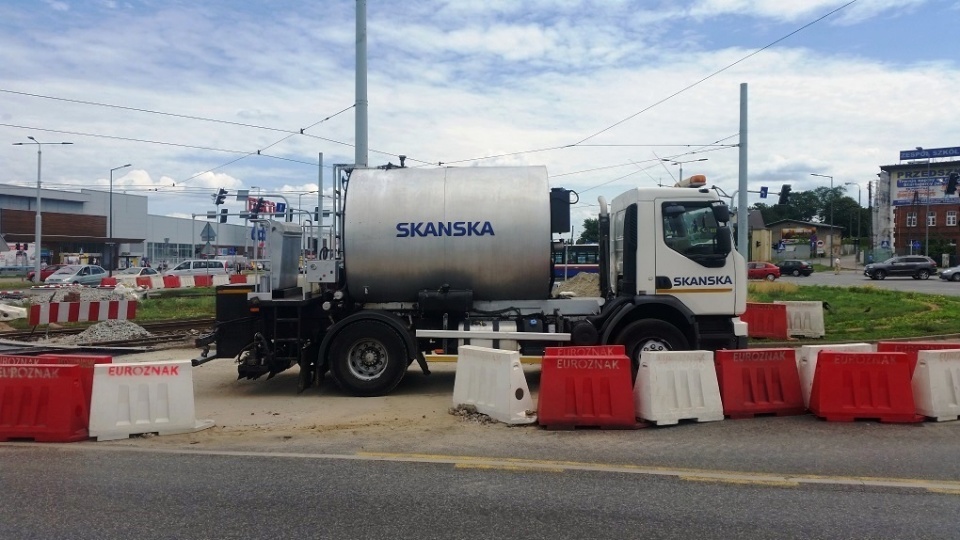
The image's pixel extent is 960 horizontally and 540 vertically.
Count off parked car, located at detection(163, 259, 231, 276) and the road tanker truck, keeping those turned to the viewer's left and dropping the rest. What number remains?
1

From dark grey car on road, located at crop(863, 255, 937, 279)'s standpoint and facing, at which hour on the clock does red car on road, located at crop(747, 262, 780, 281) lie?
red car on road, located at crop(747, 262, 780, 281) is roughly at 11 o'clock from dark grey car on road, located at crop(863, 255, 937, 279).

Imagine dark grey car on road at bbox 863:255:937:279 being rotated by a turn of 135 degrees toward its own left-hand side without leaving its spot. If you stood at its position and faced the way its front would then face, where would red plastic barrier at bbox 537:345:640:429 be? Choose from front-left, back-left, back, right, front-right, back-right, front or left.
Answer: front-right

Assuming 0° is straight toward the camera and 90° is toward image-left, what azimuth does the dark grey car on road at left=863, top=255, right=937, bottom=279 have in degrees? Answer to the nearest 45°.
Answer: approximately 90°

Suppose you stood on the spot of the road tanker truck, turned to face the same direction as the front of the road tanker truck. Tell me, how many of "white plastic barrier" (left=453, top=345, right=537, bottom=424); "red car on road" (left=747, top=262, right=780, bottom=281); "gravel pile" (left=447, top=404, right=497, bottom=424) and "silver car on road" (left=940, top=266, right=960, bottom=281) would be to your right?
2

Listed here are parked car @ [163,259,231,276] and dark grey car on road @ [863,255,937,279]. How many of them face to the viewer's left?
2

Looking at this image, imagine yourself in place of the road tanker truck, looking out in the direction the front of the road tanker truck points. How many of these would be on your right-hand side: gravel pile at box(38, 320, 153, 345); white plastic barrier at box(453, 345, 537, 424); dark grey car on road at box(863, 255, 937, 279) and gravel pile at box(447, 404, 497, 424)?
2

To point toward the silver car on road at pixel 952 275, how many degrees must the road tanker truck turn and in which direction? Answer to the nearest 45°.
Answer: approximately 45° to its left

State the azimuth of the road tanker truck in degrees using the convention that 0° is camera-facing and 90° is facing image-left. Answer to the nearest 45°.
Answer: approximately 270°

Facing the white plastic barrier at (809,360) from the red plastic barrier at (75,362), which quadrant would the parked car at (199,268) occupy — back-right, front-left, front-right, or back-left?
back-left

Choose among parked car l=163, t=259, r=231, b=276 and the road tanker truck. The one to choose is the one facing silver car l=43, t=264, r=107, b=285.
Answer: parked car l=163, t=259, r=231, b=276

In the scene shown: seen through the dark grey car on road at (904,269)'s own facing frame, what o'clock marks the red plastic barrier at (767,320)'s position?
The red plastic barrier is roughly at 9 o'clock from the dark grey car on road.

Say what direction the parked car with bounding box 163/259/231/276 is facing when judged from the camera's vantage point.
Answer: facing to the left of the viewer
